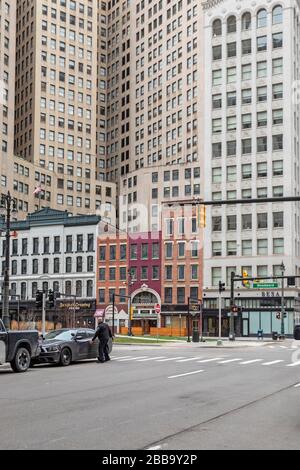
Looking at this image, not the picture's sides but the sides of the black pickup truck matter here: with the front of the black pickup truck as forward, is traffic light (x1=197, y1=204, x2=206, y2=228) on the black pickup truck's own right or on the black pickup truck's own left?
on the black pickup truck's own left
